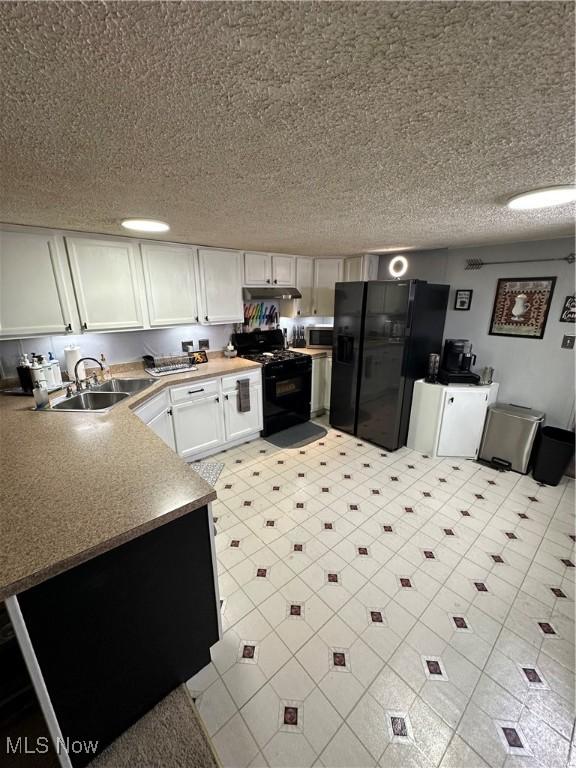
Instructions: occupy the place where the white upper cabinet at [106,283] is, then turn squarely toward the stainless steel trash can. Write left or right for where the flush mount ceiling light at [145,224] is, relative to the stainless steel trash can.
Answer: right

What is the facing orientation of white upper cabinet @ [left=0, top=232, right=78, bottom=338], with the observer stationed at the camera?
facing the viewer and to the right of the viewer

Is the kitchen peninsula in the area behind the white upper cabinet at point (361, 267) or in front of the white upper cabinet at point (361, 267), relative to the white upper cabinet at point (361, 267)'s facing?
in front

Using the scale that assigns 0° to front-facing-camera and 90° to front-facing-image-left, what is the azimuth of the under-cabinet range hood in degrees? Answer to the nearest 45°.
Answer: approximately 315°

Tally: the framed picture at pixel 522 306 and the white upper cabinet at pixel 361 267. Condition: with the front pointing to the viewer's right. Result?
0

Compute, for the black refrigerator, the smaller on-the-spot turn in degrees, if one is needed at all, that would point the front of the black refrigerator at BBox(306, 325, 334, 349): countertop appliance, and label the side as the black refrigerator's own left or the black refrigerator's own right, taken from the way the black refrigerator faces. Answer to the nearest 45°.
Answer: approximately 90° to the black refrigerator's own right

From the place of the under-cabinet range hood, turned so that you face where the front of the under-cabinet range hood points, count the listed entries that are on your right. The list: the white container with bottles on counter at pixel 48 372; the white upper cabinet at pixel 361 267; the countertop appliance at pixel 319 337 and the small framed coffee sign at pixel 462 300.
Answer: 1

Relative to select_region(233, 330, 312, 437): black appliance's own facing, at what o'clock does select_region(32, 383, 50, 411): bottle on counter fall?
The bottle on counter is roughly at 3 o'clock from the black appliance.

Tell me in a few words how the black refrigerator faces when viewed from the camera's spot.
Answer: facing the viewer and to the left of the viewer

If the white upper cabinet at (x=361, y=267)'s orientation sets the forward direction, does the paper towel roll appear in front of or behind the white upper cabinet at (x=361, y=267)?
in front

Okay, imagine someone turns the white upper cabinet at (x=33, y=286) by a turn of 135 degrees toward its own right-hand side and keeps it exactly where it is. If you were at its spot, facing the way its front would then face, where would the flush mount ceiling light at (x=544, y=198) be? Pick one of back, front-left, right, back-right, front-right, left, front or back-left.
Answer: back-left
